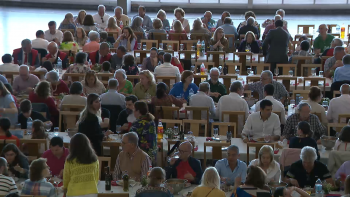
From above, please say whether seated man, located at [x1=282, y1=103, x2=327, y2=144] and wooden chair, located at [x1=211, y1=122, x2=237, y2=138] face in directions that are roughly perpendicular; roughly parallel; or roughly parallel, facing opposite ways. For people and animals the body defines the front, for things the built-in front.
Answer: roughly parallel

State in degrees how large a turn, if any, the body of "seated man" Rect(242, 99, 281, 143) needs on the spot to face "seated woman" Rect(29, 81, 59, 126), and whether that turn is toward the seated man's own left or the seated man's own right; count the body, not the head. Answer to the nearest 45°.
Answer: approximately 90° to the seated man's own right

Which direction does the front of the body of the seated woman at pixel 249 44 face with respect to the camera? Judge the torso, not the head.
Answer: toward the camera

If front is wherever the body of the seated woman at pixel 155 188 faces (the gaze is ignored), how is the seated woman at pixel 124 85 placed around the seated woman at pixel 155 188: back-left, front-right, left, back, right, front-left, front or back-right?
front

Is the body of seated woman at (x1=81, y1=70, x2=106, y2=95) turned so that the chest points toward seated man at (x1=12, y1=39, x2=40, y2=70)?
no

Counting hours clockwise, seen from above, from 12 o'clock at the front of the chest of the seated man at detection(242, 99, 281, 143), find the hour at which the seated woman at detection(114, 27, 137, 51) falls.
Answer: The seated woman is roughly at 5 o'clock from the seated man.

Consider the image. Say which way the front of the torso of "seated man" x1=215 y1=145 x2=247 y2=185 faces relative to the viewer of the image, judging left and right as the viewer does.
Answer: facing the viewer

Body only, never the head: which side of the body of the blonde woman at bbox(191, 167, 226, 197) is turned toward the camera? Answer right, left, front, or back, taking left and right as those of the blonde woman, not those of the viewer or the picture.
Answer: back

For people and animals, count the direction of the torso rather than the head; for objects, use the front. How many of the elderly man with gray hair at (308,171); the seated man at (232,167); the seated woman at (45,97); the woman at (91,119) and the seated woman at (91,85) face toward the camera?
3

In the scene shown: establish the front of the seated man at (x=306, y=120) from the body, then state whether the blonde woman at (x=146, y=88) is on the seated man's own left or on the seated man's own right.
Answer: on the seated man's own right

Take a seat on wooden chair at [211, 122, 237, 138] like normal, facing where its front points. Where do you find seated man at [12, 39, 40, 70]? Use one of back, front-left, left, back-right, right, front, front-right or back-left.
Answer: back-right

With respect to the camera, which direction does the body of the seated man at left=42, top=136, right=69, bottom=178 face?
toward the camera

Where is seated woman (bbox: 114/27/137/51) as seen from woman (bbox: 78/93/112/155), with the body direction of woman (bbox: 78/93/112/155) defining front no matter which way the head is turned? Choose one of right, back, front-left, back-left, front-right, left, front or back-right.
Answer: left

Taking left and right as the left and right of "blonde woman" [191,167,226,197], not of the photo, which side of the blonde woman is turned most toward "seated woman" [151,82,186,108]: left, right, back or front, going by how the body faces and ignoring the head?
front
